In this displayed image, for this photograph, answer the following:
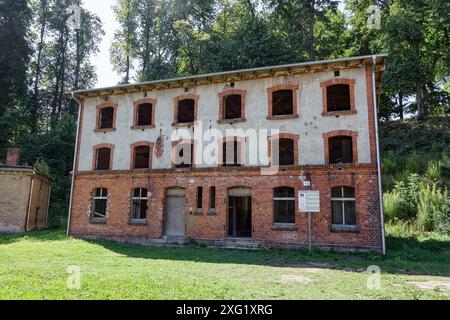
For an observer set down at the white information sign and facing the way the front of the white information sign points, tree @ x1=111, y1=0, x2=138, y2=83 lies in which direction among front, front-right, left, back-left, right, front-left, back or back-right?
back-right

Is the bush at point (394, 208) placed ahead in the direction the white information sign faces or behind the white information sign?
behind

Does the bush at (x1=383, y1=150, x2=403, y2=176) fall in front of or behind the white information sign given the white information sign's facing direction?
behind

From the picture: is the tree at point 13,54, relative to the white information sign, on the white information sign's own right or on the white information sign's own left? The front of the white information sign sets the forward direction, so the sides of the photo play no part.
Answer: on the white information sign's own right

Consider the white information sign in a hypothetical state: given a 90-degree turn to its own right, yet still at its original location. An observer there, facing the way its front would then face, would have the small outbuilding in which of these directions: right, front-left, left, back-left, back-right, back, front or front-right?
front

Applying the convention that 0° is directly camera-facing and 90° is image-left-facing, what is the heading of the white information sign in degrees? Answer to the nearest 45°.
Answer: approximately 0°

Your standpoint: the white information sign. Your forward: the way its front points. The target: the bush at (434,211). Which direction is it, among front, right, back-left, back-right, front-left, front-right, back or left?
back-left

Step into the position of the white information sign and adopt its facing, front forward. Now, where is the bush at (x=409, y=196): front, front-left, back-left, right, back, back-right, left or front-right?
back-left
